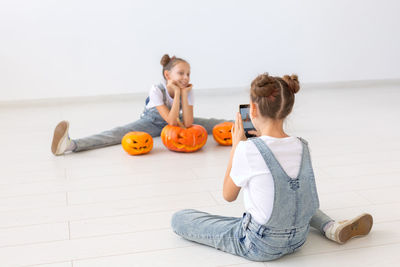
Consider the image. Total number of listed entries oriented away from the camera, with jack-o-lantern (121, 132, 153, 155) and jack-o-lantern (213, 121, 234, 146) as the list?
0

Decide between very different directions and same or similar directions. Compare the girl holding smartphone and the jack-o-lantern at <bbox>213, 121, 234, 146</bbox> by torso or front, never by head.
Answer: very different directions

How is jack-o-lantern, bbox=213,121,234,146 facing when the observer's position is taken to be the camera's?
facing the viewer and to the right of the viewer

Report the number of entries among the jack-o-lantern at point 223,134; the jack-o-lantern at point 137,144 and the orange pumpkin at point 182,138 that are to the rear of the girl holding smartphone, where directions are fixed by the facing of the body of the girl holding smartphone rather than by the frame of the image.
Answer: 0

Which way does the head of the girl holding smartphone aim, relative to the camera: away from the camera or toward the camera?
away from the camera

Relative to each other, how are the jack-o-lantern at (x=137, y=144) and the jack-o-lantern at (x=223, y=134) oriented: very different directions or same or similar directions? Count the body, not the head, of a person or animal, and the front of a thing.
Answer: same or similar directions

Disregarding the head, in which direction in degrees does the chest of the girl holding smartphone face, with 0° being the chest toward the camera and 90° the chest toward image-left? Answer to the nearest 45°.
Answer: approximately 135°

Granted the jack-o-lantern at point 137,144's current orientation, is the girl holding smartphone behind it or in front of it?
in front

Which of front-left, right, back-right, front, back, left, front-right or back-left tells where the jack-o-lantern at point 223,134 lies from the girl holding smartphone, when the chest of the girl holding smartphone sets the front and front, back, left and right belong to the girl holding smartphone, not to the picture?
front-right

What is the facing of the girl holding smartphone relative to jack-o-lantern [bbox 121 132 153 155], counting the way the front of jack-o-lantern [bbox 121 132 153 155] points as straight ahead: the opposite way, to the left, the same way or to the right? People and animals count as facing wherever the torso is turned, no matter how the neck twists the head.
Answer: the opposite way

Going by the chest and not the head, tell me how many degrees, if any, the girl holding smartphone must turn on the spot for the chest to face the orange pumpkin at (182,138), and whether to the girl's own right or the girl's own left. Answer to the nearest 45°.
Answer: approximately 45° to the girl's own right
